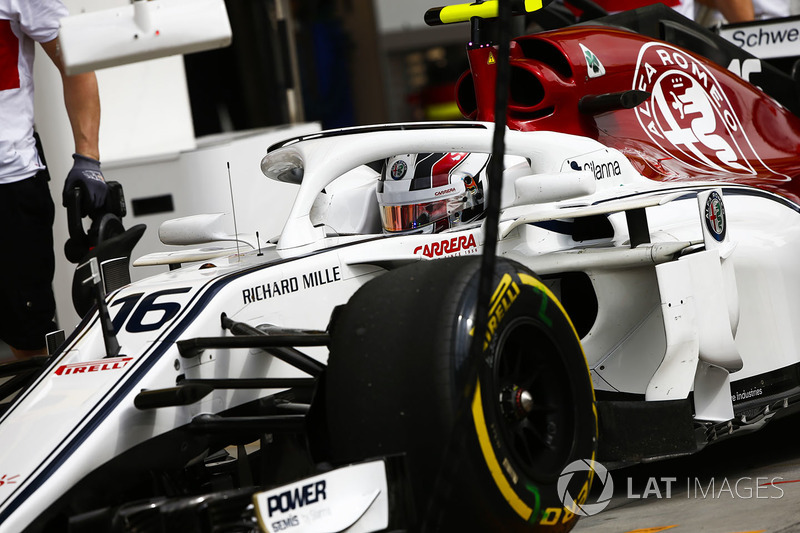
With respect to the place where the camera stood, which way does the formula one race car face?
facing the viewer and to the left of the viewer
